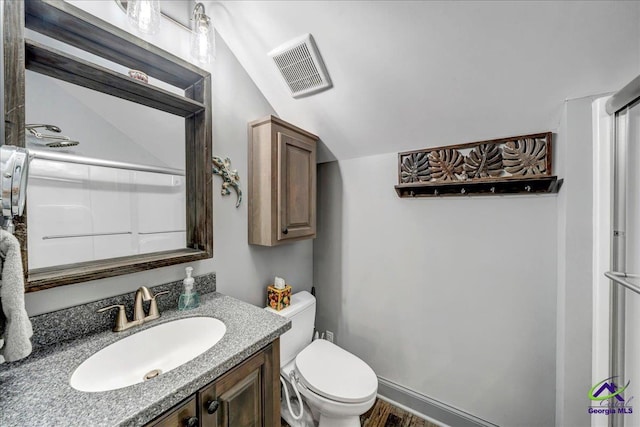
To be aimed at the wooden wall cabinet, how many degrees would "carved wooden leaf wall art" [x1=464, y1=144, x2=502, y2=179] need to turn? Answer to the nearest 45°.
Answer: approximately 45° to its right

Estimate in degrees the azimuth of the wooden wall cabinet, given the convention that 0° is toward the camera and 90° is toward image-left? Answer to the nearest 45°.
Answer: approximately 315°

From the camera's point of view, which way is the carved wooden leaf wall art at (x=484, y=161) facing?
toward the camera

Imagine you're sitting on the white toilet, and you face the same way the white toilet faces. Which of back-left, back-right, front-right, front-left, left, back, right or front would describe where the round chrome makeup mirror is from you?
right

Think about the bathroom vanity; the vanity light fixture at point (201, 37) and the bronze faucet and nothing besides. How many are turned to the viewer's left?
0

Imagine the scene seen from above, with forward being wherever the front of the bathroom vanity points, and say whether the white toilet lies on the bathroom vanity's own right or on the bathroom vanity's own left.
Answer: on the bathroom vanity's own left

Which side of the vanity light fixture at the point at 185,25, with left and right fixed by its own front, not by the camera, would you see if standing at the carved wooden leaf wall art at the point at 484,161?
front

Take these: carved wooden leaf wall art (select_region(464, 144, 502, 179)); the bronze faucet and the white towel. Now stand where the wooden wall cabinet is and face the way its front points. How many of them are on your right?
2

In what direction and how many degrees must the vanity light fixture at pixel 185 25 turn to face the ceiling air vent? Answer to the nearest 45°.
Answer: approximately 45° to its left

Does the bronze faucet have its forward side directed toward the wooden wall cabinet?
no

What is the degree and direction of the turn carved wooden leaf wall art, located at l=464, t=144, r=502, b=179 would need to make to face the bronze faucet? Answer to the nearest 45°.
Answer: approximately 45° to its right

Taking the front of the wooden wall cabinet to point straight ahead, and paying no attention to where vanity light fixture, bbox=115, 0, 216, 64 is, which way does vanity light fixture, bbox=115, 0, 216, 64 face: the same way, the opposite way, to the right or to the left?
the same way

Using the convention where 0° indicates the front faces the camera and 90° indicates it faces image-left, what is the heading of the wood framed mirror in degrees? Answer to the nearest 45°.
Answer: approximately 315°

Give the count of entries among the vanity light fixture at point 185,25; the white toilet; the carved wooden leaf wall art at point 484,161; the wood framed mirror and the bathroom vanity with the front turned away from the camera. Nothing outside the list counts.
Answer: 0

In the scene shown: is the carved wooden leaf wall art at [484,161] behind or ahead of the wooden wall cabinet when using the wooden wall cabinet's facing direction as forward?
ahead
